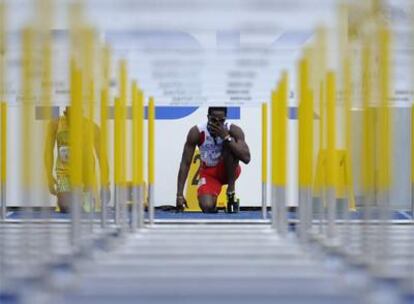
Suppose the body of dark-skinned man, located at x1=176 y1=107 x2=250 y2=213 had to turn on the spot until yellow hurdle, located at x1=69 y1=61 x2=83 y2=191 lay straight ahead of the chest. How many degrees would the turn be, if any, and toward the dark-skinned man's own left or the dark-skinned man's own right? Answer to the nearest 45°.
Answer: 0° — they already face it

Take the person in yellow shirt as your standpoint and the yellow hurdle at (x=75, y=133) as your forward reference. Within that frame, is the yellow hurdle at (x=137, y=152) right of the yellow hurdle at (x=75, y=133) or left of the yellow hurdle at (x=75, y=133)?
left

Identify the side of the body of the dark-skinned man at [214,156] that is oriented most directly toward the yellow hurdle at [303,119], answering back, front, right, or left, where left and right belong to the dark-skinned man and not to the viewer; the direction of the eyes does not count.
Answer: front

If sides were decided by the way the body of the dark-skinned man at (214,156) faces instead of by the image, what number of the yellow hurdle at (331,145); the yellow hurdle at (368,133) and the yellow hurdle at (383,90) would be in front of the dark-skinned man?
3

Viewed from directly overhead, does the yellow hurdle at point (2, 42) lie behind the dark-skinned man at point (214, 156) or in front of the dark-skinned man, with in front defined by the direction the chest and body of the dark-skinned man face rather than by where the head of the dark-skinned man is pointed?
in front

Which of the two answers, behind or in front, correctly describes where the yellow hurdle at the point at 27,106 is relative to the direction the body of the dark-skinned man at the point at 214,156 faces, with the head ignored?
in front

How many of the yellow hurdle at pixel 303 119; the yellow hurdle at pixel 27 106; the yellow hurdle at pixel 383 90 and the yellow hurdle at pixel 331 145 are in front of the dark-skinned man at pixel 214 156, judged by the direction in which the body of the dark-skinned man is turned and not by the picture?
4

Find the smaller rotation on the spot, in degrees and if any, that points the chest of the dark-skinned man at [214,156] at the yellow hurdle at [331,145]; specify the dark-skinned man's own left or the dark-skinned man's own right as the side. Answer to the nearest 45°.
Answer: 0° — they already face it

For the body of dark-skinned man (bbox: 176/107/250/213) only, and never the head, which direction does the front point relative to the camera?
toward the camera

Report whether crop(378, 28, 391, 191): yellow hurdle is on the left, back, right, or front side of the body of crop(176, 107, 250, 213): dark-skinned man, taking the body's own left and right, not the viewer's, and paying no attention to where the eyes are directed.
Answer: front

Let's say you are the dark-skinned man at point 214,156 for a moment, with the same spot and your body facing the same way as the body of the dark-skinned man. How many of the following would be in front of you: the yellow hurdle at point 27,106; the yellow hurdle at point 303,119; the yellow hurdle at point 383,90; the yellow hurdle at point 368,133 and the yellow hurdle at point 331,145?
5
